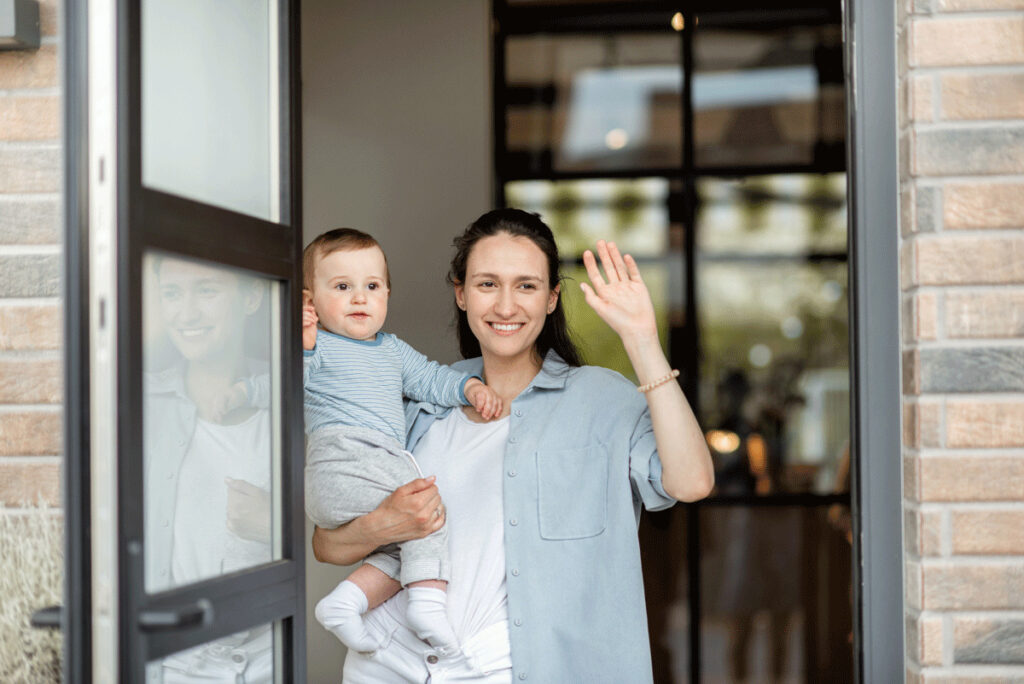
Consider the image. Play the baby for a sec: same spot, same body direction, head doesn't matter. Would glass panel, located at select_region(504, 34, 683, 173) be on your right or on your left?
on your left

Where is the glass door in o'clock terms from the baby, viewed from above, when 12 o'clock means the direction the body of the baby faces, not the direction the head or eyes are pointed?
The glass door is roughly at 2 o'clock from the baby.

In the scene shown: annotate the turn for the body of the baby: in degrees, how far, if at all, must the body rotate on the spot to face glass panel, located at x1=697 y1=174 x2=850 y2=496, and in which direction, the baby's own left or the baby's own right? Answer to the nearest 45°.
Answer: approximately 90° to the baby's own left

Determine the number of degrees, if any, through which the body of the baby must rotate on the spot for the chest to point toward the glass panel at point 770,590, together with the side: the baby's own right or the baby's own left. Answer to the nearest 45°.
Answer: approximately 90° to the baby's own left

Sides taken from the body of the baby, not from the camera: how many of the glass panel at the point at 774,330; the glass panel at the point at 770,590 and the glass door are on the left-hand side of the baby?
2

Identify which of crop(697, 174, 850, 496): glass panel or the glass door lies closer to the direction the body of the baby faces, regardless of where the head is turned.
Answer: the glass door

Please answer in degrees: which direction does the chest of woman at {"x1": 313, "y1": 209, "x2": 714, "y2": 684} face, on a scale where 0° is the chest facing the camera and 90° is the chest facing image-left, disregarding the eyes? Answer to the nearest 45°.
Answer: approximately 0°

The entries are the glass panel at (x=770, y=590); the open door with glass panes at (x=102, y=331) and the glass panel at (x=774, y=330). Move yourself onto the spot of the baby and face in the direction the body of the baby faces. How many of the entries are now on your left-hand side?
2

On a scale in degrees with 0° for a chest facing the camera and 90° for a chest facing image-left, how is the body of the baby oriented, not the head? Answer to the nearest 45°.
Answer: approximately 315°

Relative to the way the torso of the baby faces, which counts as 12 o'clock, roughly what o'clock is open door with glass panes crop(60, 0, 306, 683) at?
The open door with glass panes is roughly at 2 o'clock from the baby.
